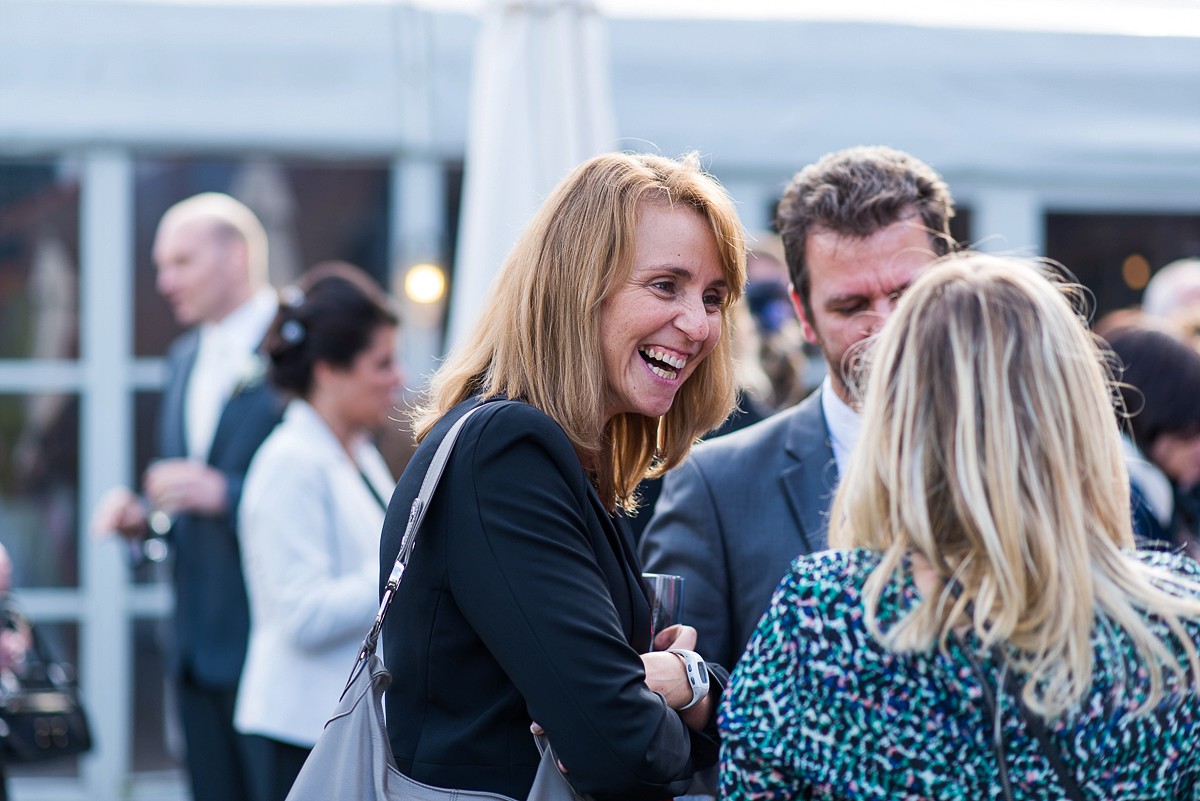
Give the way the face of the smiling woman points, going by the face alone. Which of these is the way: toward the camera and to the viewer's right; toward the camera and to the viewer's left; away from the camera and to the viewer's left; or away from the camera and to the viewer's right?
toward the camera and to the viewer's right

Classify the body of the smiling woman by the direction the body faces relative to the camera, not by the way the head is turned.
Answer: to the viewer's right

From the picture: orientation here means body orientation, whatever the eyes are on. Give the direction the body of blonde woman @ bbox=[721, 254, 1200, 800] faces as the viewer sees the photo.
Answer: away from the camera

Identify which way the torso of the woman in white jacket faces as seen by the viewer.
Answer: to the viewer's right
